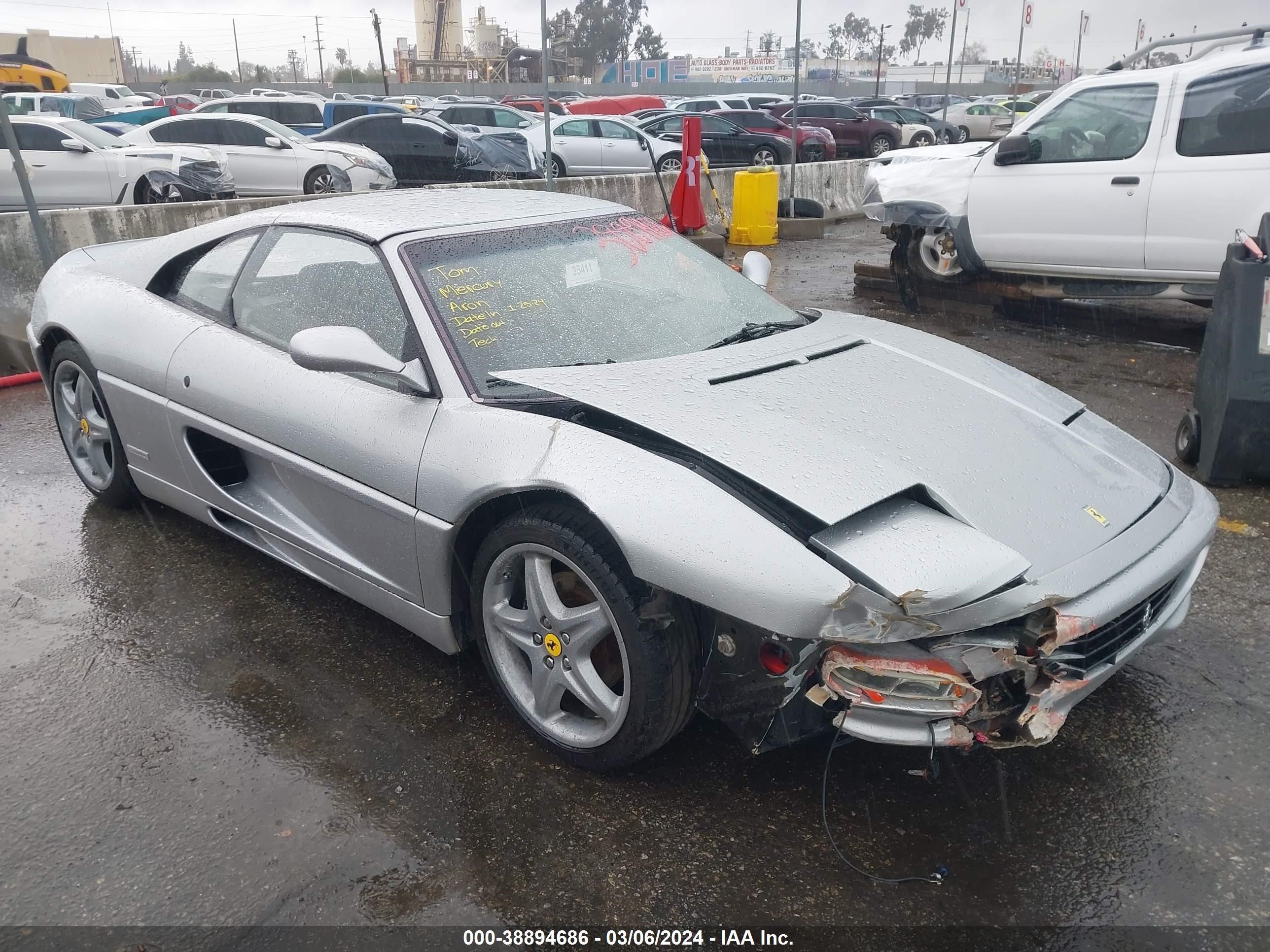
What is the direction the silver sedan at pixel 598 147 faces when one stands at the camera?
facing to the right of the viewer

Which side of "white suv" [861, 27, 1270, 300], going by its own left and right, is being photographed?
left

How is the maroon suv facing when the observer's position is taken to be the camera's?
facing to the right of the viewer

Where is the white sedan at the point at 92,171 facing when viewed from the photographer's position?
facing to the right of the viewer

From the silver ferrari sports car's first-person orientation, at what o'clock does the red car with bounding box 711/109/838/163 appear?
The red car is roughly at 8 o'clock from the silver ferrari sports car.

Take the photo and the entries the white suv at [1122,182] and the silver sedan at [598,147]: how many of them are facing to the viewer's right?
1

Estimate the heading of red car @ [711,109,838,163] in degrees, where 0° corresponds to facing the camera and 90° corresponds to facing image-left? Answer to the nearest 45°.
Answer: approximately 270°

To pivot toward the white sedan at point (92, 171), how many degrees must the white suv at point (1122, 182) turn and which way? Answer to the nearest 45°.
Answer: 0° — it already faces it

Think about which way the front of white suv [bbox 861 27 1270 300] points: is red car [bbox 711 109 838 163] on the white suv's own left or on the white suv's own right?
on the white suv's own right

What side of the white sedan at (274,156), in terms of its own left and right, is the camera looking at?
right

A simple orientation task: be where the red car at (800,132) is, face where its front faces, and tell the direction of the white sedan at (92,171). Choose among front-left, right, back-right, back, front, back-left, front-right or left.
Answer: back-right
